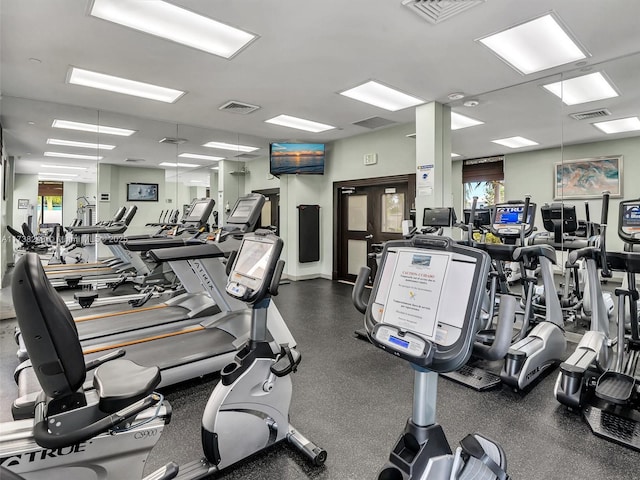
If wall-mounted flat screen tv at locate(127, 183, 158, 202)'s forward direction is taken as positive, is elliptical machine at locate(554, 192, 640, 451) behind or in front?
in front

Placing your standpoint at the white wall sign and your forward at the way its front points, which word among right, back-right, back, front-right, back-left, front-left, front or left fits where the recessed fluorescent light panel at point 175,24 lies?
front-right

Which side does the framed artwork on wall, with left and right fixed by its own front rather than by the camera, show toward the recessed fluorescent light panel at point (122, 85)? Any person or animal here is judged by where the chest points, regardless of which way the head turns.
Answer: front

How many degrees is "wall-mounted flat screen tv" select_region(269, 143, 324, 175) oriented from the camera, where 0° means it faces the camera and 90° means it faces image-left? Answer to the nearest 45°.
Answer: approximately 0°

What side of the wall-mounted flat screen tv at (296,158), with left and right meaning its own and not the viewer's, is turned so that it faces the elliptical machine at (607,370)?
front

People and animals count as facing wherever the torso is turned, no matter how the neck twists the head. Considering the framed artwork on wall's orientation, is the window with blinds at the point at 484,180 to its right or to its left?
on its right
